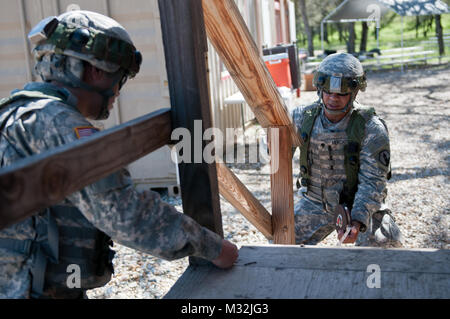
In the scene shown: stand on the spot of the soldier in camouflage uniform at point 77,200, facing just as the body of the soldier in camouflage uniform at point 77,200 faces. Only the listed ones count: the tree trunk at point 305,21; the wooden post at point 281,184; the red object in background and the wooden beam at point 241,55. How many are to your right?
0

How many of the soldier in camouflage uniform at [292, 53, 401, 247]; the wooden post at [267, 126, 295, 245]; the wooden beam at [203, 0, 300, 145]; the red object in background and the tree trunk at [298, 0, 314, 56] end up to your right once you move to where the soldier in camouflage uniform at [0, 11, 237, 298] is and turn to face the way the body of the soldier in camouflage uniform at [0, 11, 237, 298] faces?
0

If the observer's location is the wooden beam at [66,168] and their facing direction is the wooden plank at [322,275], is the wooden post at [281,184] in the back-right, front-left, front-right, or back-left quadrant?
front-left

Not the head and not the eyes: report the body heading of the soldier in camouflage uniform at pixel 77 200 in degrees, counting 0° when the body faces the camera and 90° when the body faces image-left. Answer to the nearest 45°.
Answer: approximately 270°

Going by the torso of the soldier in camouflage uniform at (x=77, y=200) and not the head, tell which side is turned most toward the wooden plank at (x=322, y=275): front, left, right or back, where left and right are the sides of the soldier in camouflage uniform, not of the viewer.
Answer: front

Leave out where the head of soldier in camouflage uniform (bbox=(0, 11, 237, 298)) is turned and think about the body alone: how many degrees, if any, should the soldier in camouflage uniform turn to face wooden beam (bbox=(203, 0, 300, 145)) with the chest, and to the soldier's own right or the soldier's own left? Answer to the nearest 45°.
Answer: approximately 45° to the soldier's own left

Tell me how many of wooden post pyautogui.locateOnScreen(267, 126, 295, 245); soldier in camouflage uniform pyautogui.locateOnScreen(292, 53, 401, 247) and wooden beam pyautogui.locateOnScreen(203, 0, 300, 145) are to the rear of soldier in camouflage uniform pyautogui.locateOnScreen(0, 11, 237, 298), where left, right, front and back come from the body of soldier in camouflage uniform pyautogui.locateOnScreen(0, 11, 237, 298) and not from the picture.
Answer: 0

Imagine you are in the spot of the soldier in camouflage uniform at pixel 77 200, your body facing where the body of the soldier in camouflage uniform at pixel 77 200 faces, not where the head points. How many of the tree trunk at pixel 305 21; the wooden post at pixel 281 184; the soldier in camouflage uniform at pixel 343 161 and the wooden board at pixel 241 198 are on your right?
0

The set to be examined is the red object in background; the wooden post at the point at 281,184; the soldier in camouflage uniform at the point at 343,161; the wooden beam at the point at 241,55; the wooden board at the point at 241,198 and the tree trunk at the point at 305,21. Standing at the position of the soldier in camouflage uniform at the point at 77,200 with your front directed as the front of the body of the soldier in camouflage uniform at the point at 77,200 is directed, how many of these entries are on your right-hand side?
0

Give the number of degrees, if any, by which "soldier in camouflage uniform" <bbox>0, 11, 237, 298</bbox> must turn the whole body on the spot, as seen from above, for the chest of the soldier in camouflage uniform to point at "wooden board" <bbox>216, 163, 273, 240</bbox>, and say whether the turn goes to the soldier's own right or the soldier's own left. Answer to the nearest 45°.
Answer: approximately 45° to the soldier's own left

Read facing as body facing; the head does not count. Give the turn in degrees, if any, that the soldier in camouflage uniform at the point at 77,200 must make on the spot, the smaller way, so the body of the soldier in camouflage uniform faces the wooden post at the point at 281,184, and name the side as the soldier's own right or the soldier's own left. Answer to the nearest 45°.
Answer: approximately 45° to the soldier's own left

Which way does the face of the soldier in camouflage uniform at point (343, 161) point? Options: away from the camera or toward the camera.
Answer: toward the camera

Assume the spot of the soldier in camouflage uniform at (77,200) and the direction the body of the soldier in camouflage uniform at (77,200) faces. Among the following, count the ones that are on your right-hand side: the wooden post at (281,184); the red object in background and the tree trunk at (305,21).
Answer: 0
